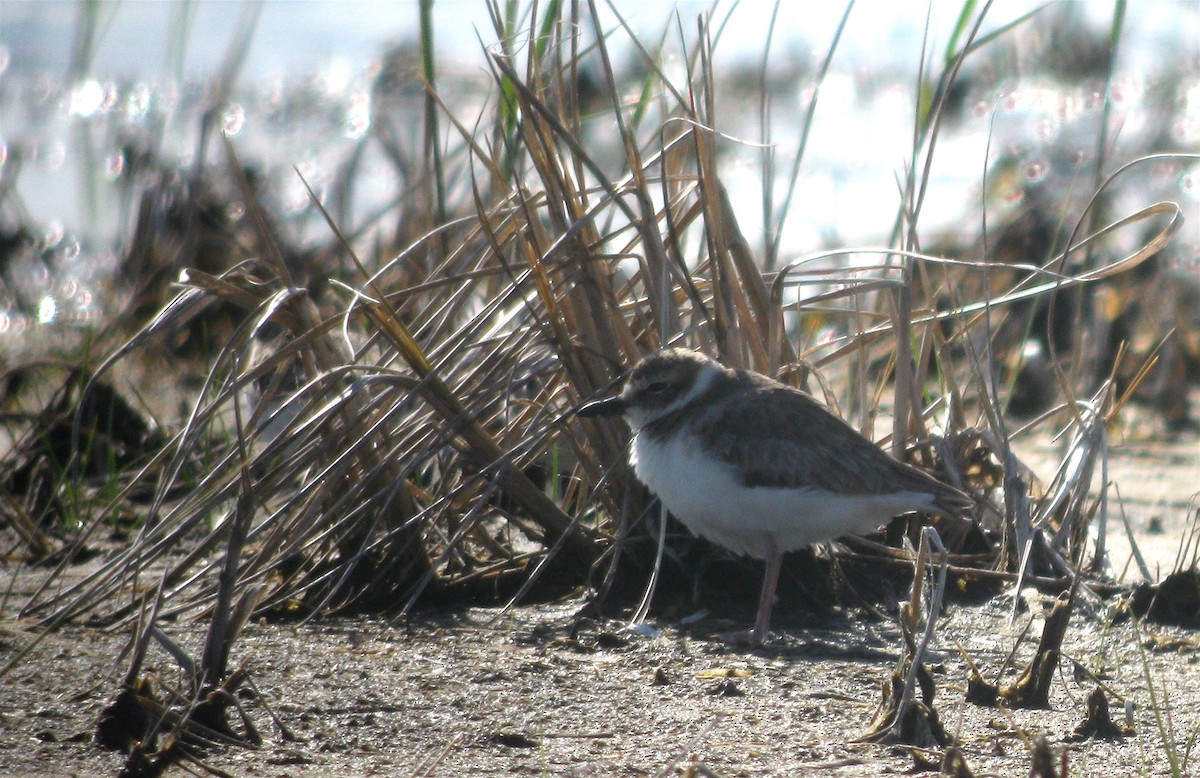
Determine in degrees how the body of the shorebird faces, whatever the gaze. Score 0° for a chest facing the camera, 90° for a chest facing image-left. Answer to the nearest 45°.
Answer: approximately 90°
